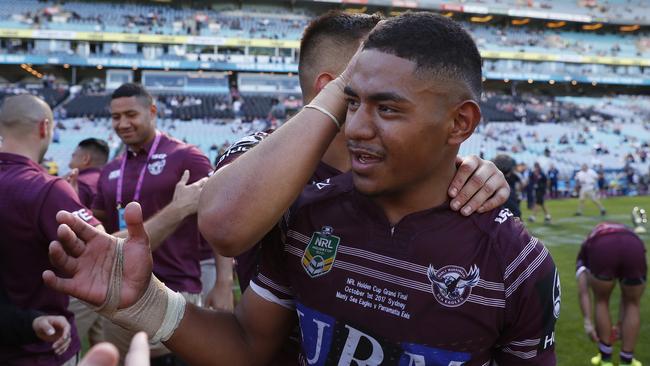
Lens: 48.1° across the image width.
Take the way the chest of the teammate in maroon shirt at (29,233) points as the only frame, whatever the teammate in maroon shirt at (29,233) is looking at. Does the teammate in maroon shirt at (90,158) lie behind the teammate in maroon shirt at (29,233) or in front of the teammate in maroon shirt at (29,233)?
in front

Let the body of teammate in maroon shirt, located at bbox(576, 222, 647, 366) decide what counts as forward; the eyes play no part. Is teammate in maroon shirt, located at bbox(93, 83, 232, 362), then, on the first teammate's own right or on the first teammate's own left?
on the first teammate's own left

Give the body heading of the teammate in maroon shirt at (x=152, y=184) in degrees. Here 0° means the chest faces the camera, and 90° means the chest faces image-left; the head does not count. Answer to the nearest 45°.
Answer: approximately 45°

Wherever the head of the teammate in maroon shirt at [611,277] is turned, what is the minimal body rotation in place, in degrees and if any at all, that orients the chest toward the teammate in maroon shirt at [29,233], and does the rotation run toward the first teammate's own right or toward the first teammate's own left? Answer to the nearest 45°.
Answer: approximately 135° to the first teammate's own left

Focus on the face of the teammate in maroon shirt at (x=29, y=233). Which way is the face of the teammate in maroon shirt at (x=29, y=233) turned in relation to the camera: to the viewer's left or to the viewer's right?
to the viewer's right

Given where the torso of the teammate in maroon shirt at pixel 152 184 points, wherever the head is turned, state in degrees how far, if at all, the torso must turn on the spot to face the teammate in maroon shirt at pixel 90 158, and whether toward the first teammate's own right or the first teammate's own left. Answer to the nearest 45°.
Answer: approximately 135° to the first teammate's own right

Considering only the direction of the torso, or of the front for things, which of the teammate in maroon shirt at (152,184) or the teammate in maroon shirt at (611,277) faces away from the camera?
the teammate in maroon shirt at (611,277)

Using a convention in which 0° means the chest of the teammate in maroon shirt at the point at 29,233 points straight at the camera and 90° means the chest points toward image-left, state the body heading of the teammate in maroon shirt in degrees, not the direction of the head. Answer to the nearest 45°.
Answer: approximately 225°

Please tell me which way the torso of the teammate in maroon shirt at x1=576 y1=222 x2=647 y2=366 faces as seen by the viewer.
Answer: away from the camera

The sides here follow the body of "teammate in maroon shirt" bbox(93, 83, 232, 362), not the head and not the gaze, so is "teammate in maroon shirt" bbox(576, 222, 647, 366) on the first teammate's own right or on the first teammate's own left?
on the first teammate's own left

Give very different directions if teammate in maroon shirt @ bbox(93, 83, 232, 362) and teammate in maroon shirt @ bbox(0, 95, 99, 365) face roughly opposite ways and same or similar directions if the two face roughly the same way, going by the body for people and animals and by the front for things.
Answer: very different directions

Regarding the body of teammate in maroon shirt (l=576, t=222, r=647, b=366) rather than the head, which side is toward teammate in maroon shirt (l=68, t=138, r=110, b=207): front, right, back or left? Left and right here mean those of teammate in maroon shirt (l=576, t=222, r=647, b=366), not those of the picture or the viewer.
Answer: left
